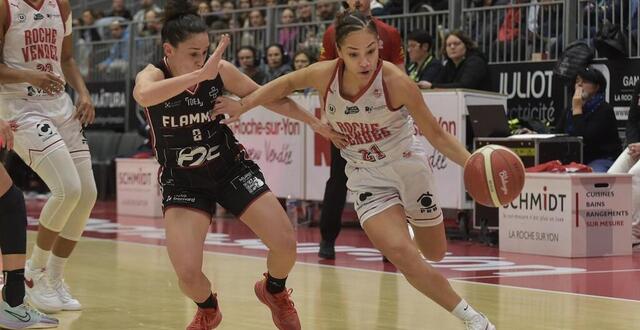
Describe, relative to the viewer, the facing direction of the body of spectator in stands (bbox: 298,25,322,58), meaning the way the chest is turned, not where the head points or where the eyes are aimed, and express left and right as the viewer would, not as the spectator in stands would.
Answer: facing the viewer

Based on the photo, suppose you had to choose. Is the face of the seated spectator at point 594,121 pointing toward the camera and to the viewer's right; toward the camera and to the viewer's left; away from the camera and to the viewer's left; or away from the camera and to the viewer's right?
toward the camera and to the viewer's left

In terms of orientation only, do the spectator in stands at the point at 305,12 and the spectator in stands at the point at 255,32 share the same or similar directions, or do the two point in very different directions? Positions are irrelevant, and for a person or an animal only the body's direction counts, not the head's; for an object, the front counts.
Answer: same or similar directions

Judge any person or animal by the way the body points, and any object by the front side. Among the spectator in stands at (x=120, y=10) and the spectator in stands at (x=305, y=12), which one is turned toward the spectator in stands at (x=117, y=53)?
the spectator in stands at (x=120, y=10)

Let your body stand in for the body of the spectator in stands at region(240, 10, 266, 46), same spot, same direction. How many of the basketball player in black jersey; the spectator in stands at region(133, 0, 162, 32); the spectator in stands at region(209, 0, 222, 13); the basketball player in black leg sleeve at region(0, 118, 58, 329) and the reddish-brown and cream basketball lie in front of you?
3

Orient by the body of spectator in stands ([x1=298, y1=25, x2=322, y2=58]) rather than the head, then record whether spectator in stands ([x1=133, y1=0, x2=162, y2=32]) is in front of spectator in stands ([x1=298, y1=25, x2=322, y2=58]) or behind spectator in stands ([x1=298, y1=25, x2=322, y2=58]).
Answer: behind

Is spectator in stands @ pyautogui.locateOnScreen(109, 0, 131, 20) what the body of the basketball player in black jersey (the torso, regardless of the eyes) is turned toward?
no

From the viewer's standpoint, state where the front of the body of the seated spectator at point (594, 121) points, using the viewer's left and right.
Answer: facing to the left of the viewer

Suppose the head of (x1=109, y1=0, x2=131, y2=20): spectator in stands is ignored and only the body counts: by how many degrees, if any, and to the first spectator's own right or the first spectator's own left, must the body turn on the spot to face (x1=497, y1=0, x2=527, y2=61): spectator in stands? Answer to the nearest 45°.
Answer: approximately 45° to the first spectator's own left

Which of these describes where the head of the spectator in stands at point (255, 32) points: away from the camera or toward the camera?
toward the camera

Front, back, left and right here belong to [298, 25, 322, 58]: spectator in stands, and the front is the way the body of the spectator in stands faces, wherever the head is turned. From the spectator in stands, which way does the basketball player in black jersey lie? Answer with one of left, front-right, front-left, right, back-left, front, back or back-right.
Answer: front

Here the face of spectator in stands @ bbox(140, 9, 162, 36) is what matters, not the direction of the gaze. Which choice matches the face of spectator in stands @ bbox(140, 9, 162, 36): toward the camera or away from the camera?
toward the camera

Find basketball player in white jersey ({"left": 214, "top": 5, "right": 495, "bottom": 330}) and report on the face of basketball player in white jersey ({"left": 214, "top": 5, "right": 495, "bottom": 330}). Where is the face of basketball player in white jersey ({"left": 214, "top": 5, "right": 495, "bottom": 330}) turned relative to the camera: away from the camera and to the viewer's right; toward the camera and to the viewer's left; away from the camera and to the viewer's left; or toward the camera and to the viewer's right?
toward the camera and to the viewer's right

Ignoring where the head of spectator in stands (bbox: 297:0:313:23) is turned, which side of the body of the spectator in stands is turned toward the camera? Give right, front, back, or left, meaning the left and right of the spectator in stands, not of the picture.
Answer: front
